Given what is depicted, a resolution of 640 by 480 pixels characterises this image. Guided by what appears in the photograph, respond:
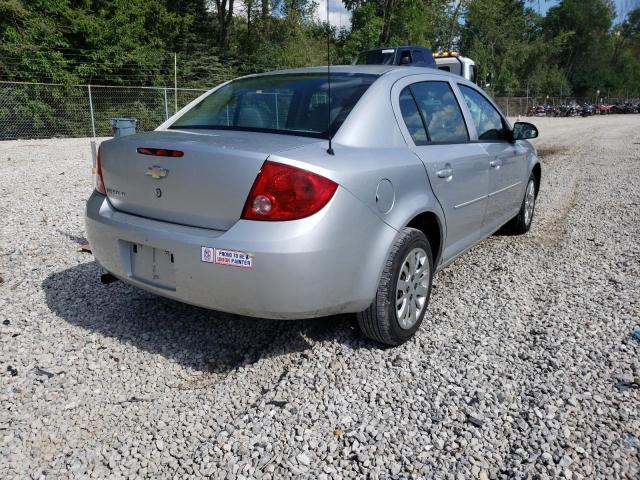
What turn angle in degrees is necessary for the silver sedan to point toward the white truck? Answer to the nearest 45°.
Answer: approximately 45° to its left

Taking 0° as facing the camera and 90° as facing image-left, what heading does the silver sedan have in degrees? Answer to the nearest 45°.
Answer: approximately 225°

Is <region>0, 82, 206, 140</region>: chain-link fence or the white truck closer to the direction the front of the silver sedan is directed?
the white truck

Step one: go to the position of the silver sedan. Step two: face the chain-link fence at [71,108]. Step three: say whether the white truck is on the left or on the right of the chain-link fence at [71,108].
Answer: right

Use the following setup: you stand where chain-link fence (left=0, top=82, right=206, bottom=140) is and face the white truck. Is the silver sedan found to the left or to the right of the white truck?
right

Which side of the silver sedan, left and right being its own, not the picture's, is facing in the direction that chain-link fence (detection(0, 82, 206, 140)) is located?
left
